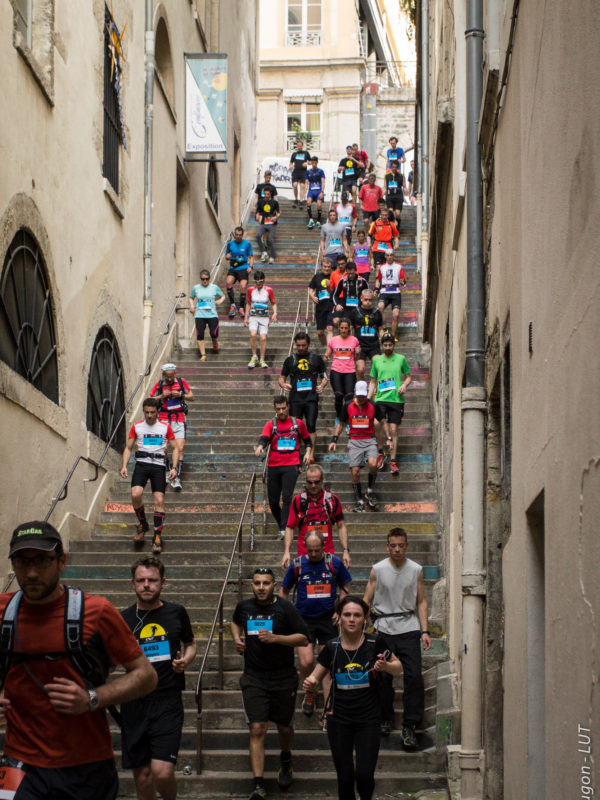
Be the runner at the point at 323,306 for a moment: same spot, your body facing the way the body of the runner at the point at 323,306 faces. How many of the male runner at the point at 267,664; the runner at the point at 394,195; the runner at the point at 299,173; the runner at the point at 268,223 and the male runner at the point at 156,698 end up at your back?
3

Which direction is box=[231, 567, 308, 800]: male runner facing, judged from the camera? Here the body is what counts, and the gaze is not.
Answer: toward the camera

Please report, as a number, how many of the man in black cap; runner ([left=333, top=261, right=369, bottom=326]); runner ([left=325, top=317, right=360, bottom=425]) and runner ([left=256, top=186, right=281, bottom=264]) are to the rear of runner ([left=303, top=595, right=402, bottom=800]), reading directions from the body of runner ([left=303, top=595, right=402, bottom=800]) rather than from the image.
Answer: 3

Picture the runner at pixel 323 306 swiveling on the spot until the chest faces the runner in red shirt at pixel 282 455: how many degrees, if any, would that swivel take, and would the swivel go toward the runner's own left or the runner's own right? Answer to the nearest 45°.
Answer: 0° — they already face them

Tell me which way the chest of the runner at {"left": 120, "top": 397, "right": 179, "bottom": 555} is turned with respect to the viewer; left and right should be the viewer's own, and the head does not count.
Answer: facing the viewer

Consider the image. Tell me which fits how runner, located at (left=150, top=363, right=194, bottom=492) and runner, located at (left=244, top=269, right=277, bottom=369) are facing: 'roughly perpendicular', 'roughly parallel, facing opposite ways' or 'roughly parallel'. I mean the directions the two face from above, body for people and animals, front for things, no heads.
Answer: roughly parallel

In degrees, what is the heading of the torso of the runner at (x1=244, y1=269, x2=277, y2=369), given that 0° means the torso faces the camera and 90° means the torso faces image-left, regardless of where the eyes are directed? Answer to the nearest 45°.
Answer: approximately 0°

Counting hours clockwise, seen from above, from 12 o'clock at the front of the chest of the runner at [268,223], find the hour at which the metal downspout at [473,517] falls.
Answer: The metal downspout is roughly at 12 o'clock from the runner.

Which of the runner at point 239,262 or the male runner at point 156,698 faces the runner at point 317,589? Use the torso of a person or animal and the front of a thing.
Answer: the runner at point 239,262

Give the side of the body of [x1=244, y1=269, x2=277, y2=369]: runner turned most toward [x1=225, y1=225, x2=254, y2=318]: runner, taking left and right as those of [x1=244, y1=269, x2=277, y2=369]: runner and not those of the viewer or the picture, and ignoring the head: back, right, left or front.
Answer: back

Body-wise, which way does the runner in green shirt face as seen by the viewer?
toward the camera
